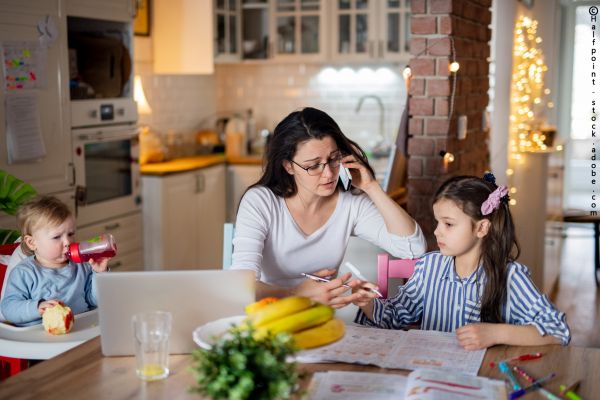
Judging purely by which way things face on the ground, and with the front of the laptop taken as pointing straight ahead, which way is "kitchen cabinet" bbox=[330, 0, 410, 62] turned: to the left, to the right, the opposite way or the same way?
the opposite way

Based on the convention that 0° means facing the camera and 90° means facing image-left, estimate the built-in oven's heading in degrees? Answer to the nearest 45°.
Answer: approximately 315°

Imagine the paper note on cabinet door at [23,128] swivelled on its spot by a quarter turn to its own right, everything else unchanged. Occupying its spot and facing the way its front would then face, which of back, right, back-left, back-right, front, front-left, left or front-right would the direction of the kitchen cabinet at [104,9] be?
back

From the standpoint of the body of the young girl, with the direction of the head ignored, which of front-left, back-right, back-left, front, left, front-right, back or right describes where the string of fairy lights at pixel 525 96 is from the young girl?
back-right

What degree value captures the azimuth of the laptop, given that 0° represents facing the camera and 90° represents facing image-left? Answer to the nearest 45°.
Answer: approximately 180°

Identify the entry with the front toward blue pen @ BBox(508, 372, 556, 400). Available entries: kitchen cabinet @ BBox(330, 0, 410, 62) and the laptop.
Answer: the kitchen cabinet

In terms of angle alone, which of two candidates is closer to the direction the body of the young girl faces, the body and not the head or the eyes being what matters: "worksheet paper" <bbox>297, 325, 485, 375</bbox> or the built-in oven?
the worksheet paper

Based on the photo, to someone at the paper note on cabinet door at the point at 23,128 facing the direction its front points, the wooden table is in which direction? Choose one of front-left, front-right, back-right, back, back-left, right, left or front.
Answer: front-right

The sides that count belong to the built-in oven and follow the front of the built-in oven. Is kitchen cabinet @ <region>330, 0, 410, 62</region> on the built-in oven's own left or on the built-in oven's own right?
on the built-in oven's own left

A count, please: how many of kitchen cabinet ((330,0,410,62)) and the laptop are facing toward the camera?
1

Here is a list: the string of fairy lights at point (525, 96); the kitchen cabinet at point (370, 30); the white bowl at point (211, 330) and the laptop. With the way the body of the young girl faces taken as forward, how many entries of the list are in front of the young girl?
2

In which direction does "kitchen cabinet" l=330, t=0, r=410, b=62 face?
toward the camera

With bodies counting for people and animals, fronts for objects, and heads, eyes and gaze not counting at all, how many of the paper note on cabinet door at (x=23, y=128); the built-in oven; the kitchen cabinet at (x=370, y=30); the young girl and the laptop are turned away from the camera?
1

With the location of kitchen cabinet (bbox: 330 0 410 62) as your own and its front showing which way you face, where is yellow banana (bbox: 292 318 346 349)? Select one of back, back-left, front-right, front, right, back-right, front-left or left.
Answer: front

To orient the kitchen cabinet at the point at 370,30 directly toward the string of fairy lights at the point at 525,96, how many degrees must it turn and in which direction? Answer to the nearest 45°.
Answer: approximately 90° to its left

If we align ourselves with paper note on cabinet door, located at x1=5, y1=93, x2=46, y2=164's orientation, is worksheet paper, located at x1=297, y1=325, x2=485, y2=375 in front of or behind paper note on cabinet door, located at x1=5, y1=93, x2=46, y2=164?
in front

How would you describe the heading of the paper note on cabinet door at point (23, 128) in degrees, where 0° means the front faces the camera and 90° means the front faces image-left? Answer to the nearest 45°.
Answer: approximately 315°

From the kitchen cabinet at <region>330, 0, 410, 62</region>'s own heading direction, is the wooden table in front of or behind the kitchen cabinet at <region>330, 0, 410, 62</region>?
in front

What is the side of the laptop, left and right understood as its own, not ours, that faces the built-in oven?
front

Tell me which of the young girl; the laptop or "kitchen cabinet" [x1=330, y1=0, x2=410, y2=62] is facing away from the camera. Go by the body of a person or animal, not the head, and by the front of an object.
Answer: the laptop

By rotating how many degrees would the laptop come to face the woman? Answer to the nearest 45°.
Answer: approximately 45° to its right
